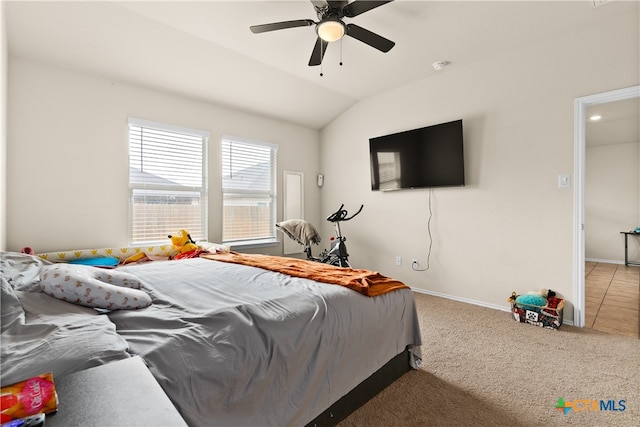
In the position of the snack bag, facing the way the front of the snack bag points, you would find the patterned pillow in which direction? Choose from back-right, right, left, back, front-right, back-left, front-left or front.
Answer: back

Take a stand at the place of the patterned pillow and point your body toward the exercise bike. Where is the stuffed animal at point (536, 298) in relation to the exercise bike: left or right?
right

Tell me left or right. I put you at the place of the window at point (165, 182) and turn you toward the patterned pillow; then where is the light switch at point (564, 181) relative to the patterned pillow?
left

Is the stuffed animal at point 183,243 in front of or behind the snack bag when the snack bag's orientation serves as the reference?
behind

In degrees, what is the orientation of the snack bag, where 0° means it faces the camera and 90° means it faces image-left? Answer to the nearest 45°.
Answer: approximately 0°

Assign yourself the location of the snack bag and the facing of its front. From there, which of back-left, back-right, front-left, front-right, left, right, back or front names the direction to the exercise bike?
back-left
